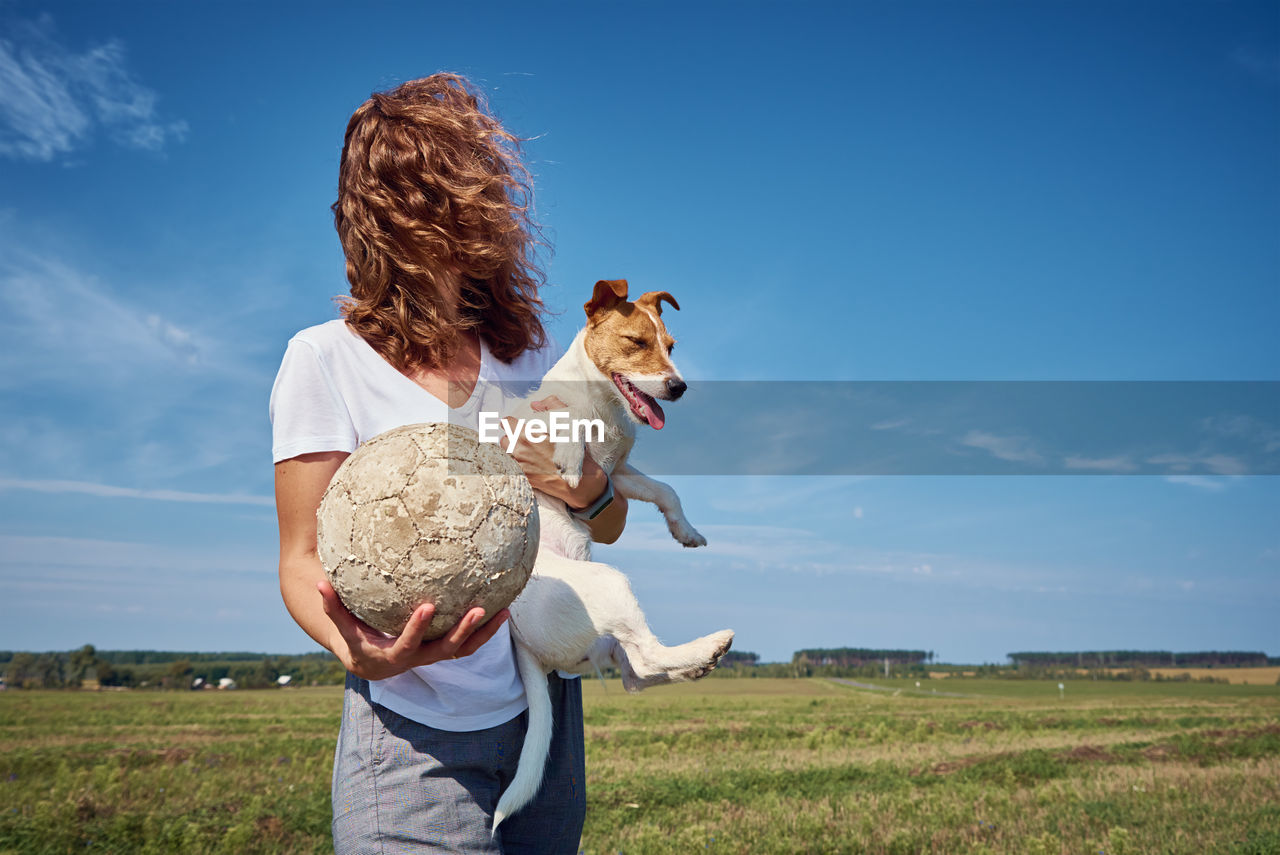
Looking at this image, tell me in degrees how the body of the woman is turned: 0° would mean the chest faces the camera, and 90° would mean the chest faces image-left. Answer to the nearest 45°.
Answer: approximately 315°
